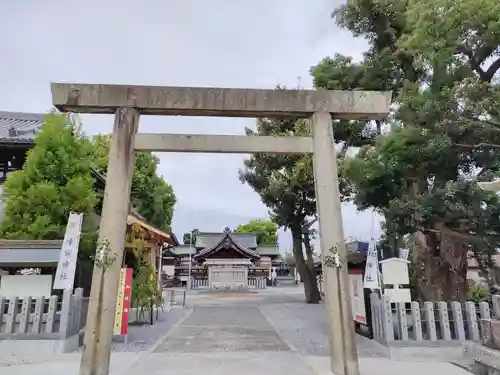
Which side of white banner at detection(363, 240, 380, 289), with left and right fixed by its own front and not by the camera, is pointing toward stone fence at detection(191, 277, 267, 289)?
back

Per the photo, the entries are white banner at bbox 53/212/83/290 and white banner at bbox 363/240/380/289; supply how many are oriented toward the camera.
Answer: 2

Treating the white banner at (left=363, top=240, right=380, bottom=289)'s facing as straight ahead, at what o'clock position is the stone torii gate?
The stone torii gate is roughly at 1 o'clock from the white banner.

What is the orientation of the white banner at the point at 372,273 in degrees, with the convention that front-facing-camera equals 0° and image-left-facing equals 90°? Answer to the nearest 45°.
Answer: approximately 0°
